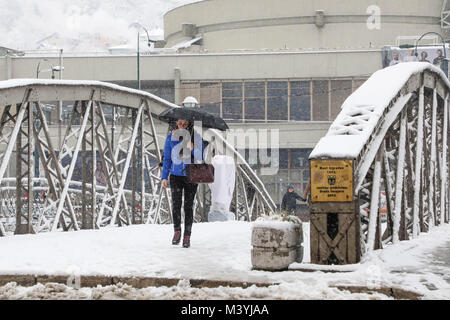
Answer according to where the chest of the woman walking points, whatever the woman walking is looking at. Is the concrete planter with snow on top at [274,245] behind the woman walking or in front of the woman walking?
in front

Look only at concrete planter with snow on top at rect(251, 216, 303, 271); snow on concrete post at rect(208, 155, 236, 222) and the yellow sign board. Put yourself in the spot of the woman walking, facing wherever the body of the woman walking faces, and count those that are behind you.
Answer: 1

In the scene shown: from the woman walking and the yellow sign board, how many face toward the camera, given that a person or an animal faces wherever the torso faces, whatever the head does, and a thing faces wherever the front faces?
2

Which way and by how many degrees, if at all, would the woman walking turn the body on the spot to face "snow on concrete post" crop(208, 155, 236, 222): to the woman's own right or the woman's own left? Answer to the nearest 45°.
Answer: approximately 180°

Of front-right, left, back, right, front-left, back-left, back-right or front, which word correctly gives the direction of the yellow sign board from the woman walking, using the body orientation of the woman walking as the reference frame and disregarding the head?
front-left

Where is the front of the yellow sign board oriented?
toward the camera

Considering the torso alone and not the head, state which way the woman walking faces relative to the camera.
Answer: toward the camera

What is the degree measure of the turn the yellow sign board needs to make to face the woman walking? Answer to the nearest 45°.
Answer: approximately 135° to its right

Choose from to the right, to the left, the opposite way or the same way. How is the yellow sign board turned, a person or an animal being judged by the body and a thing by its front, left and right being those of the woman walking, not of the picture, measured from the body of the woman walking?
the same way
